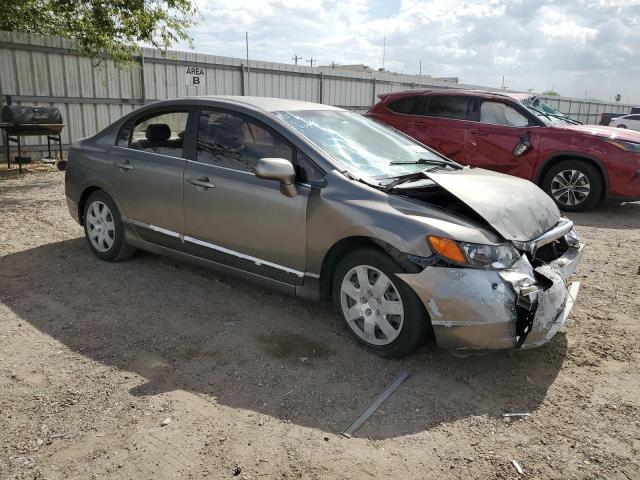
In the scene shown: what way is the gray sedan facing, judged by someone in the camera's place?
facing the viewer and to the right of the viewer

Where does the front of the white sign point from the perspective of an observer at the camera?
facing the viewer

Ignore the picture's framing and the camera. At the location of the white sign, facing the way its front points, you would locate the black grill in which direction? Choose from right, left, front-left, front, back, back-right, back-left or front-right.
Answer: front-right

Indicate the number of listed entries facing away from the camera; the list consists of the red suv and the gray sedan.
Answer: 0

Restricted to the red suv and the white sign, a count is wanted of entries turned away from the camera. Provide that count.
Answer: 0

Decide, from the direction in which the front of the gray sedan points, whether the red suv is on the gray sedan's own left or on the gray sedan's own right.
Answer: on the gray sedan's own left

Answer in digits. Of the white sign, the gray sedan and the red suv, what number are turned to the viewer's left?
0

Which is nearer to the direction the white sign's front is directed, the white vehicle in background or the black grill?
the black grill

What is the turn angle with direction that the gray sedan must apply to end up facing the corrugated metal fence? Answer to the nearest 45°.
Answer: approximately 180°
